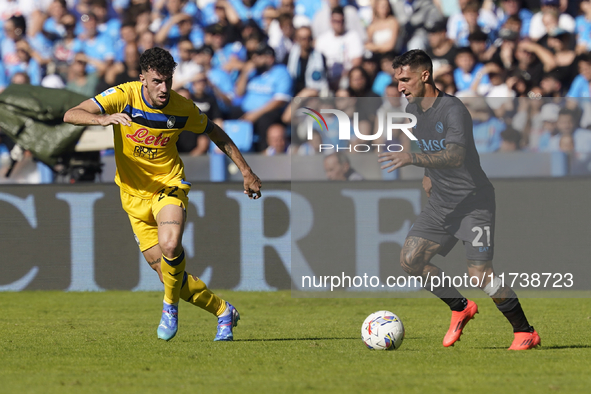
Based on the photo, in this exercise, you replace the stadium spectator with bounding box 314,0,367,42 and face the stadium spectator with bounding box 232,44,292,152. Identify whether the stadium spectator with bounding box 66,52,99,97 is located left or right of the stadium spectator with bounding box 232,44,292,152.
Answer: right

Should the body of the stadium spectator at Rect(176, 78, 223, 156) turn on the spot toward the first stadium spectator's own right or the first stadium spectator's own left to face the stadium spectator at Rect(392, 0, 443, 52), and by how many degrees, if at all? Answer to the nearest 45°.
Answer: approximately 90° to the first stadium spectator's own left

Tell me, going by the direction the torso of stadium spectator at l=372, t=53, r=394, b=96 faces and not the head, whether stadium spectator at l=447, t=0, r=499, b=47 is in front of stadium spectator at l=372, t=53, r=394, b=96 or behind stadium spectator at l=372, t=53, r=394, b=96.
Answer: behind

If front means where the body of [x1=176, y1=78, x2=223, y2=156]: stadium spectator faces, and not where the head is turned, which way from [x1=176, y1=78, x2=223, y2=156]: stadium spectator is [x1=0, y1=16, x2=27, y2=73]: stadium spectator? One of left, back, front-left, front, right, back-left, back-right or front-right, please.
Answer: back-right

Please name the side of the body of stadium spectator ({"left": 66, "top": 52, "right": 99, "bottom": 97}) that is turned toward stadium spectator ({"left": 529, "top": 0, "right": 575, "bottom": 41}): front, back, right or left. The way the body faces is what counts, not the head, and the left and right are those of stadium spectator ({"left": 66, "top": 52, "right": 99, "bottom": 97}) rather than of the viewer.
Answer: left

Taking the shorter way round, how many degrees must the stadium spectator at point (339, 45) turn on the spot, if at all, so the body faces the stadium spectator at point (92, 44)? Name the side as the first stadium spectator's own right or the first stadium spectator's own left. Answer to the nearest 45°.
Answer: approximately 90° to the first stadium spectator's own right

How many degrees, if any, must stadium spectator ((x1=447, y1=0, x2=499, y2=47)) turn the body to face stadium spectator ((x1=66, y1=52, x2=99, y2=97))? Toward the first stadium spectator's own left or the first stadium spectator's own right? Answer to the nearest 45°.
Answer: approximately 90° to the first stadium spectator's own right

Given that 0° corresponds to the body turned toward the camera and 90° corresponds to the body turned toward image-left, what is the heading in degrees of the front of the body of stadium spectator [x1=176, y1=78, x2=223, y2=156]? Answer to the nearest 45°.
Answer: approximately 0°

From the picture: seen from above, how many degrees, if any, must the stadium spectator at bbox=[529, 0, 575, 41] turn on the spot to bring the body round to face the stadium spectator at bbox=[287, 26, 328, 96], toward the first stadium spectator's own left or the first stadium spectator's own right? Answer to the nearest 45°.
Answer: approximately 90° to the first stadium spectator's own right

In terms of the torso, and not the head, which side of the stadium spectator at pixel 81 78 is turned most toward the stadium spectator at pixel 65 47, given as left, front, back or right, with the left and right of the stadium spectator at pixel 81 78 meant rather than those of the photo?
back
